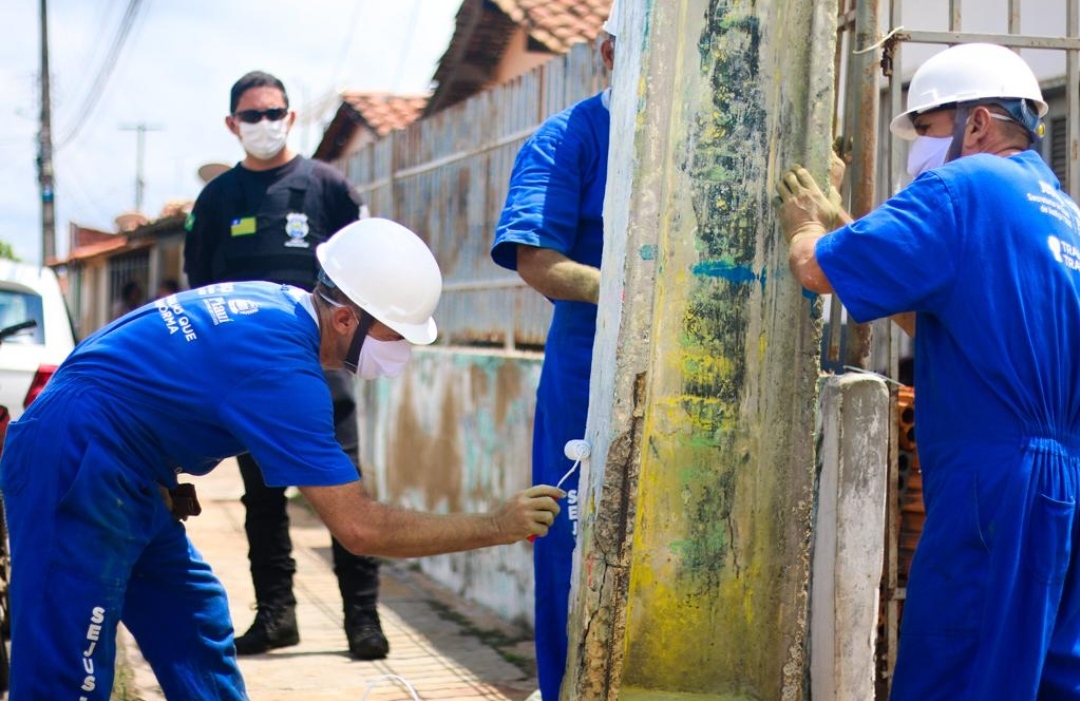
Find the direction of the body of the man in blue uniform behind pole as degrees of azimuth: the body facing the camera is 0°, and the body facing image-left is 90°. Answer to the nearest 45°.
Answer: approximately 315°

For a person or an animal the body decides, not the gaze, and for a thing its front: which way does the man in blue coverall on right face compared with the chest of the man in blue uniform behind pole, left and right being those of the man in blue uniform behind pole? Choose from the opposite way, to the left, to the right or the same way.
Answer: the opposite way

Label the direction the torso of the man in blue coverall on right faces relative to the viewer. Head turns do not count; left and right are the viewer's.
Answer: facing away from the viewer and to the left of the viewer

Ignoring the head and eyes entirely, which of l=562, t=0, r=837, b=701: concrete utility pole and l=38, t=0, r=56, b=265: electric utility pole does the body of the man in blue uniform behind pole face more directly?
the concrete utility pole

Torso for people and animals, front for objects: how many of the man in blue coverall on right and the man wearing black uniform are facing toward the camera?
1

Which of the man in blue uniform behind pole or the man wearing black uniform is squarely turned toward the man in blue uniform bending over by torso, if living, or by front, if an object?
the man wearing black uniform

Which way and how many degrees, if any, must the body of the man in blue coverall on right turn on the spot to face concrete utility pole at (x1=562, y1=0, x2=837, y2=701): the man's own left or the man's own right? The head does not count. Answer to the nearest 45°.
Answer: approximately 45° to the man's own left

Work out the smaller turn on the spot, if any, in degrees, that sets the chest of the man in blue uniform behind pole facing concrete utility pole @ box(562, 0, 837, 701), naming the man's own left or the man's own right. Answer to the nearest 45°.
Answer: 0° — they already face it

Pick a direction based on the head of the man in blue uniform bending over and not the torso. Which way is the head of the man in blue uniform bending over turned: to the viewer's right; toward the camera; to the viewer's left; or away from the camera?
to the viewer's right

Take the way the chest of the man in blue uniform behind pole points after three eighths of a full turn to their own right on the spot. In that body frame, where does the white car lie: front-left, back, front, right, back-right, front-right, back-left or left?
front-right

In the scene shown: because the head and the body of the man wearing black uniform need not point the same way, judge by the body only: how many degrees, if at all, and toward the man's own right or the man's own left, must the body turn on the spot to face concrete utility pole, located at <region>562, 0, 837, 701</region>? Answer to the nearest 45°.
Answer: approximately 45° to the man's own left
